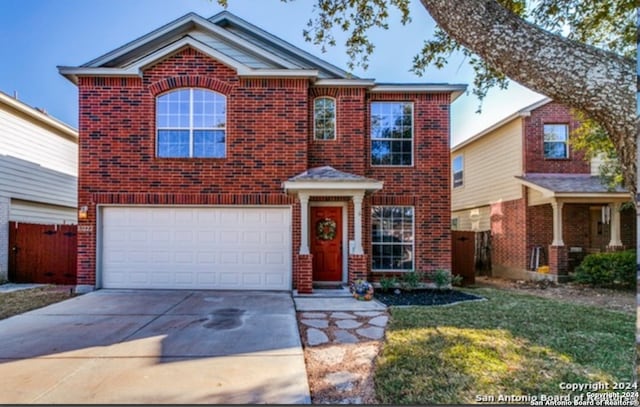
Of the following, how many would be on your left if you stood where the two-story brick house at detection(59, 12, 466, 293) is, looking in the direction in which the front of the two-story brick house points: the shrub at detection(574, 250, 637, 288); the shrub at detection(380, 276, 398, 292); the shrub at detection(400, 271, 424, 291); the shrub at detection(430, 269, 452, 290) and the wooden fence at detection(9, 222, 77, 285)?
4

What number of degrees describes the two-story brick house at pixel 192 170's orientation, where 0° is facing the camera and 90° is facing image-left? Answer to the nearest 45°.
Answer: approximately 0°

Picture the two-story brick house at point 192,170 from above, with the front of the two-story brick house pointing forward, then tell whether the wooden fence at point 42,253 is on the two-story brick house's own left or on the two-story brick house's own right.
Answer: on the two-story brick house's own right

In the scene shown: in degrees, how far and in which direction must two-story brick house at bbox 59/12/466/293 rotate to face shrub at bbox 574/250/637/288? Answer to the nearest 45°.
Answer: approximately 90° to its left

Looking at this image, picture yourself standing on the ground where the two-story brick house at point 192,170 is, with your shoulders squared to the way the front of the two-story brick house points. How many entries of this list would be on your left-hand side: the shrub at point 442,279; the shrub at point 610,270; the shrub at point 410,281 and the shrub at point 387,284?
4

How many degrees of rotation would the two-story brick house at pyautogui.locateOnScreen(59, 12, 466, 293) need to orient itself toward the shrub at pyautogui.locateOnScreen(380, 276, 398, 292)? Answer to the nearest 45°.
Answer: approximately 90° to its left

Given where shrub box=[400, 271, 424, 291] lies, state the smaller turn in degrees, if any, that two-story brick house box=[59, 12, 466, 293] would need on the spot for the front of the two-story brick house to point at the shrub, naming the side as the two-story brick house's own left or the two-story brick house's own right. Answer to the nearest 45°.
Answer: approximately 90° to the two-story brick house's own left

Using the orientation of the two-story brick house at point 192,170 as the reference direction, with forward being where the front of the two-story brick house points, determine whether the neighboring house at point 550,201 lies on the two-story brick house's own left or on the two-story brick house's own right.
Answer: on the two-story brick house's own left
